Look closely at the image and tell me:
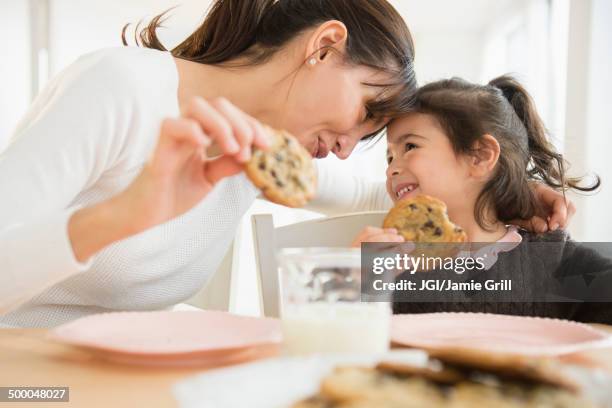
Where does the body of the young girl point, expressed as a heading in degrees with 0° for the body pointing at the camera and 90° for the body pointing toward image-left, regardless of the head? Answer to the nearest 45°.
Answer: approximately 45°

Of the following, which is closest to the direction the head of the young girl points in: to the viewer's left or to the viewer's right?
to the viewer's left

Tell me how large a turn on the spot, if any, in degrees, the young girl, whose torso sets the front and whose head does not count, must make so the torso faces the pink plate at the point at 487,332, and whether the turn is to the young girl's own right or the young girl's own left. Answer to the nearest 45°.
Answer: approximately 45° to the young girl's own left

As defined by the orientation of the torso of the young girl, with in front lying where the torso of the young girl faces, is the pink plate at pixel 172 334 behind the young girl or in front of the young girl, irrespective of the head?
in front

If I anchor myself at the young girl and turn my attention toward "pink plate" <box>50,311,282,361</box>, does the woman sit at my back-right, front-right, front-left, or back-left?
front-right

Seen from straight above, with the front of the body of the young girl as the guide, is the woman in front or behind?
in front

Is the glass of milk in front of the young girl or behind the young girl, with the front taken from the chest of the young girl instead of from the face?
in front

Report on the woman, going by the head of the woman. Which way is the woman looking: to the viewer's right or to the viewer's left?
to the viewer's right

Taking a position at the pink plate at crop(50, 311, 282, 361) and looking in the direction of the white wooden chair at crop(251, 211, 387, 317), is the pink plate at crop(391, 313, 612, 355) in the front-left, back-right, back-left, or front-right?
front-right

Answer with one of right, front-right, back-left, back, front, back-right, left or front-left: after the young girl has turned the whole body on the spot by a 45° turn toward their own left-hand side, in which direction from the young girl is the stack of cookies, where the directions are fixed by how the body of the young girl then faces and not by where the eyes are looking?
front
